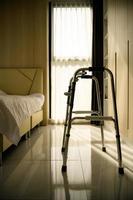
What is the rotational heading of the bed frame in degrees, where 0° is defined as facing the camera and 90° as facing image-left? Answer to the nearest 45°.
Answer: approximately 0°
